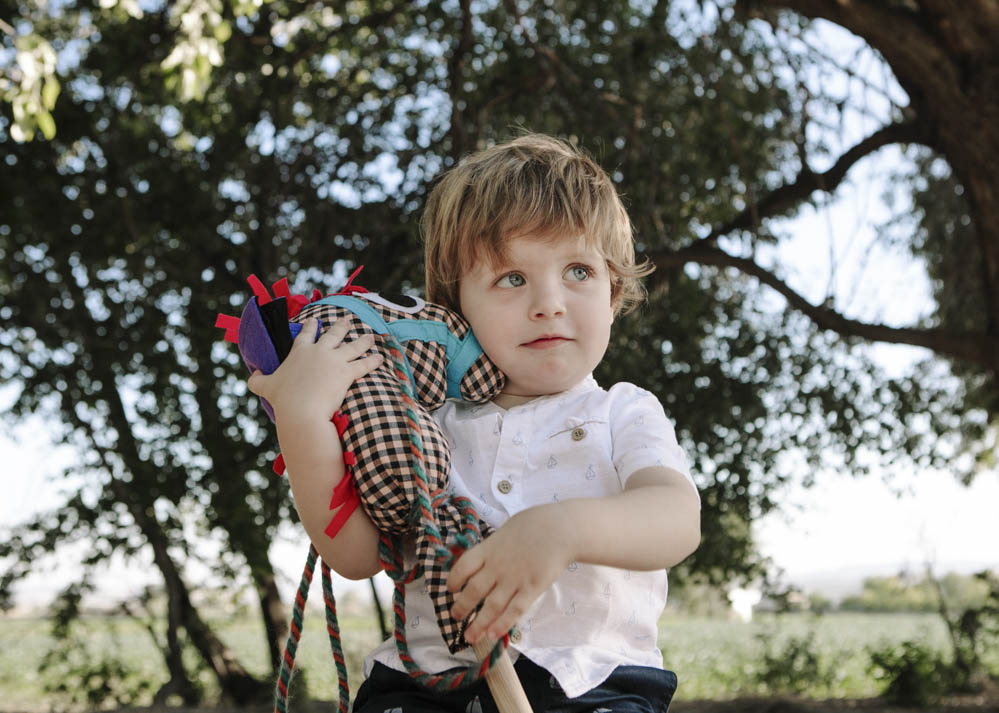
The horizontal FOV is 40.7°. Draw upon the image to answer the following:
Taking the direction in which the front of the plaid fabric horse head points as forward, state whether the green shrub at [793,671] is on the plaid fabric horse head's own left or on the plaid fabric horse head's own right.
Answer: on the plaid fabric horse head's own left

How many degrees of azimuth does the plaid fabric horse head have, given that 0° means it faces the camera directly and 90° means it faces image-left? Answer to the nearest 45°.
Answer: approximately 270°

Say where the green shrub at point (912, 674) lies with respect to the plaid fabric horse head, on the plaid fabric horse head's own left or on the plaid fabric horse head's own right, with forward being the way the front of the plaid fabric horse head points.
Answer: on the plaid fabric horse head's own left
